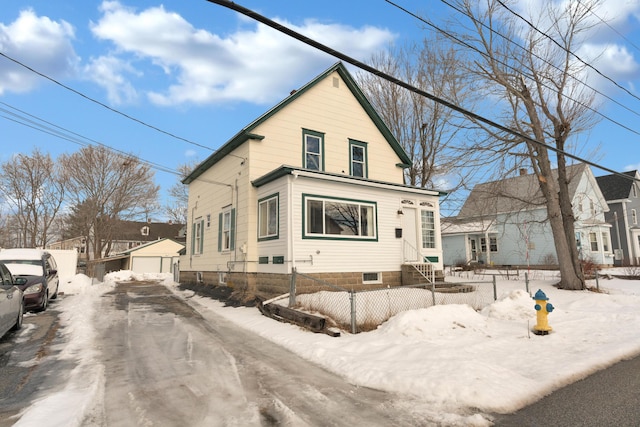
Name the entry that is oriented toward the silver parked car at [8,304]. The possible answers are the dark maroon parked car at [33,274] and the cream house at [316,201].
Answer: the dark maroon parked car at [33,274]

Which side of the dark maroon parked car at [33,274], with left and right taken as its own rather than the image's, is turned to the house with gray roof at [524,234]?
left

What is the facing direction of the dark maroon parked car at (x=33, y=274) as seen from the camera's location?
facing the viewer

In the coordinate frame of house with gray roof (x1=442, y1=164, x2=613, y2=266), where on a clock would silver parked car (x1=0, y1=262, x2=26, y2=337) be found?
The silver parked car is roughly at 2 o'clock from the house with gray roof.

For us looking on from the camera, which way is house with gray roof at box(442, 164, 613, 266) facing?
facing the viewer and to the right of the viewer

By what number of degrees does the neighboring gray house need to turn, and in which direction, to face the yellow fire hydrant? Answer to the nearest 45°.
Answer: approximately 45° to its right

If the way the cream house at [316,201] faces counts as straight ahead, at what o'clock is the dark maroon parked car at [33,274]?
The dark maroon parked car is roughly at 4 o'clock from the cream house.

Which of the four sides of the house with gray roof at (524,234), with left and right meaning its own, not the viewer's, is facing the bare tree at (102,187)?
right

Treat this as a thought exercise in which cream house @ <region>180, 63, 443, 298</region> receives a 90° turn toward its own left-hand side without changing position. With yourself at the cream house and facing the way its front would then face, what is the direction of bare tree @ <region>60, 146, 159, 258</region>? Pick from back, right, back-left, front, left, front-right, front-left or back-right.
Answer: left
